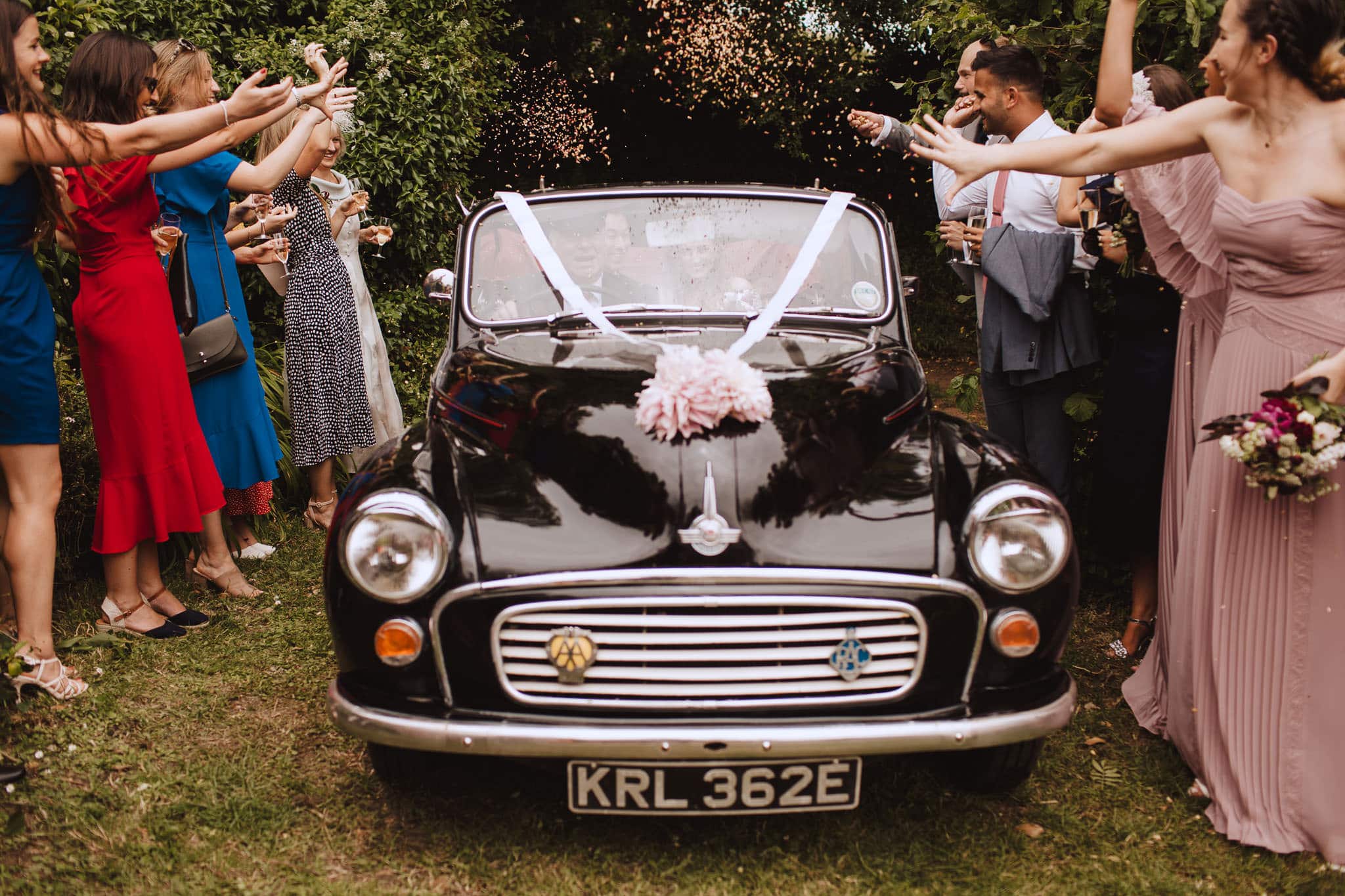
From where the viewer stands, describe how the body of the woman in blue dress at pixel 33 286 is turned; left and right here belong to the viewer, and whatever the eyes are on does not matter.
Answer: facing to the right of the viewer

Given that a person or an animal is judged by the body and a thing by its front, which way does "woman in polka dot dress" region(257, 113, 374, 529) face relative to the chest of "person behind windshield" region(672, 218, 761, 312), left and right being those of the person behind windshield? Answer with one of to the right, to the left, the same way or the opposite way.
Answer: to the left

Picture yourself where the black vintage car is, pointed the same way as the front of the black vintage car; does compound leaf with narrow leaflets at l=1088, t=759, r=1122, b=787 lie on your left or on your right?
on your left

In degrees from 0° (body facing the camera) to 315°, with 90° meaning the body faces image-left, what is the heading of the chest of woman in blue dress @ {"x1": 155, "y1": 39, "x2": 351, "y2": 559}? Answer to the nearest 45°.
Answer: approximately 270°

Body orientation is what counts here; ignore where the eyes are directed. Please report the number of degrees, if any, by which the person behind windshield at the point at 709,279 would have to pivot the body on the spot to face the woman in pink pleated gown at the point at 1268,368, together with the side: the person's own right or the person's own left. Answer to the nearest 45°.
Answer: approximately 45° to the person's own left

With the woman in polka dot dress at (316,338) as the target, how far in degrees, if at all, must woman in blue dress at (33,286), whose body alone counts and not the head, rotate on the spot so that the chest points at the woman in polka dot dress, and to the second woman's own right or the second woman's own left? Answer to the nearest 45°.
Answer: approximately 45° to the second woman's own left

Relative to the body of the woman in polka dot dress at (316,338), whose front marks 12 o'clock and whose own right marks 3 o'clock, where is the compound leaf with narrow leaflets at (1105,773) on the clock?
The compound leaf with narrow leaflets is roughly at 2 o'clock from the woman in polka dot dress.

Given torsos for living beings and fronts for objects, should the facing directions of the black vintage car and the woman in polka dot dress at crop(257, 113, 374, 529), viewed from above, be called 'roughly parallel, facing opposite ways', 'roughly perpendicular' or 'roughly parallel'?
roughly perpendicular

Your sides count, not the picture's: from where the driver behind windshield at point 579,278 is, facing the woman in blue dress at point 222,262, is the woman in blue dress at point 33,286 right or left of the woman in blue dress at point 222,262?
left

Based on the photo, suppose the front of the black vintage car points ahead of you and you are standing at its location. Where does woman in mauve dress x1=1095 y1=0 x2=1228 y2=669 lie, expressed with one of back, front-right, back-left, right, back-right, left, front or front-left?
back-left

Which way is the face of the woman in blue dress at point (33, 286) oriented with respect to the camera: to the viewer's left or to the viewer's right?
to the viewer's right

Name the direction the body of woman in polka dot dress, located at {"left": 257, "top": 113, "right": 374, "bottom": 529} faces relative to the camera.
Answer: to the viewer's right
